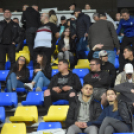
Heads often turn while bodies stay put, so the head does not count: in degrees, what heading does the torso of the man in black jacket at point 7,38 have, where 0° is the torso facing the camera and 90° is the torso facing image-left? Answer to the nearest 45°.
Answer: approximately 0°

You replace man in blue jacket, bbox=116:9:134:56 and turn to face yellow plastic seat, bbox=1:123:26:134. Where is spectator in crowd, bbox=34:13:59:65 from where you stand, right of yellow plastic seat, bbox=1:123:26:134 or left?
right

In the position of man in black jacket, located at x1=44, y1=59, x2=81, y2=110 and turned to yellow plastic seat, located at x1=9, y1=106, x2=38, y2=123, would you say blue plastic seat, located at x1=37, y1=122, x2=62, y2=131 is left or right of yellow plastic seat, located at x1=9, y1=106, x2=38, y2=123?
left

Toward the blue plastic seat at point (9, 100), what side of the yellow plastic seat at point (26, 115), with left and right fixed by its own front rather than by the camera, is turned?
back

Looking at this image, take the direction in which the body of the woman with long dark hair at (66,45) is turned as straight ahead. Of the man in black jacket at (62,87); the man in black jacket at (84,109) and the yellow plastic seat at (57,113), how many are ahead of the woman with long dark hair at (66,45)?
3

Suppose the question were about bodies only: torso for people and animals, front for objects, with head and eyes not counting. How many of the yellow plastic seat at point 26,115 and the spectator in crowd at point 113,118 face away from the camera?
0

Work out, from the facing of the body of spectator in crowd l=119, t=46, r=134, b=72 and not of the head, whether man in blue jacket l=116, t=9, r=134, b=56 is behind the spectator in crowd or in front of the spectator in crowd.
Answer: behind

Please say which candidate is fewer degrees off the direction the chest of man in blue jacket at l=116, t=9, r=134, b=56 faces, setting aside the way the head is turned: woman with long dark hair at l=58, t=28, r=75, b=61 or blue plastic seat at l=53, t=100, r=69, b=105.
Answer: the blue plastic seat

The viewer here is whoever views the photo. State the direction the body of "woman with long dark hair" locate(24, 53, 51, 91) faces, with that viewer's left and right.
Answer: facing the viewer and to the left of the viewer
